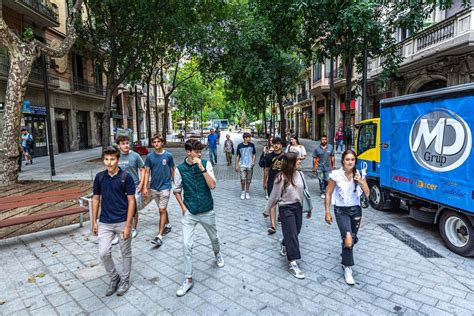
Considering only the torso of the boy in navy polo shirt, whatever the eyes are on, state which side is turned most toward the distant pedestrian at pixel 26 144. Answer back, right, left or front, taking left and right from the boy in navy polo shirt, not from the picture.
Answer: back

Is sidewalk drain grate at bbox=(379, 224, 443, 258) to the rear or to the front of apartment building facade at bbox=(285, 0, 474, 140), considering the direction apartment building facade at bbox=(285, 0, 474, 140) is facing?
to the front

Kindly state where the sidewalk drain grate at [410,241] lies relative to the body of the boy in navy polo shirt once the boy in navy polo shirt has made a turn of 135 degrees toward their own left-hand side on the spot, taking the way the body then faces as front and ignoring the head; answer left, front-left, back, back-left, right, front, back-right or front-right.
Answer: front-right

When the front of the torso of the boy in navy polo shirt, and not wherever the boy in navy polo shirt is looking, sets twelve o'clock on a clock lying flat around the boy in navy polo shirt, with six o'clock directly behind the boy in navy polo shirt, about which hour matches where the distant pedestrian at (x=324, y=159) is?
The distant pedestrian is roughly at 8 o'clock from the boy in navy polo shirt.

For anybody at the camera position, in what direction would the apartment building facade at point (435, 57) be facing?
facing the viewer and to the left of the viewer

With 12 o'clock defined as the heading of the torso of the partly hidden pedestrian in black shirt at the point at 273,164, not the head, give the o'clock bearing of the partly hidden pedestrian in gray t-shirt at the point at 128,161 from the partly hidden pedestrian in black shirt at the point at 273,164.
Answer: the partly hidden pedestrian in gray t-shirt at the point at 128,161 is roughly at 2 o'clock from the partly hidden pedestrian in black shirt at the point at 273,164.

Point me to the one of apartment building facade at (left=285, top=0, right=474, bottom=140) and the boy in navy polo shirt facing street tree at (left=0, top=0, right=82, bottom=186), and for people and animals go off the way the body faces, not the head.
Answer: the apartment building facade

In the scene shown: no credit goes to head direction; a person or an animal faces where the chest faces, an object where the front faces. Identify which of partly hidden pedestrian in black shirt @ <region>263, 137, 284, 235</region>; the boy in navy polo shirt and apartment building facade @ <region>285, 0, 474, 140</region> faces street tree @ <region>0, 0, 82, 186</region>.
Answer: the apartment building facade

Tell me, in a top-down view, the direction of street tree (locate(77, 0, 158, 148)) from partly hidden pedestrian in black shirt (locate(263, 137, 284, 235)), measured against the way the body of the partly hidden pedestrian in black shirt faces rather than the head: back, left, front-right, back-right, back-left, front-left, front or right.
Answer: back-right

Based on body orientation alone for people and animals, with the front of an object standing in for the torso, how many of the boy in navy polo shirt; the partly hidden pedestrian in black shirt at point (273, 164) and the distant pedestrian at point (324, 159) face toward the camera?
3

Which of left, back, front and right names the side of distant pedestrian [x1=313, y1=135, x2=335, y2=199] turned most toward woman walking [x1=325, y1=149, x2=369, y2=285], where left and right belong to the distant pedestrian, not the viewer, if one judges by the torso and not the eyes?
front

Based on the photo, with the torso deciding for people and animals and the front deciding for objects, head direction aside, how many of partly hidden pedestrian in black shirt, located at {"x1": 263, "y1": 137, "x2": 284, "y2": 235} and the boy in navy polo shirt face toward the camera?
2

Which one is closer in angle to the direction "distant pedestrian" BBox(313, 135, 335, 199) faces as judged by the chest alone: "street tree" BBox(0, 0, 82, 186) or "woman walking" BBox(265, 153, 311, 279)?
the woman walking

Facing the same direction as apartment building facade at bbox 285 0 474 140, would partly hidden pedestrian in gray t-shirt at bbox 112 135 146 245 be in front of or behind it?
in front

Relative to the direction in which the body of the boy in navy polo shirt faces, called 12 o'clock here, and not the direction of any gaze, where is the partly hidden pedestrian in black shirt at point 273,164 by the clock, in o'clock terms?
The partly hidden pedestrian in black shirt is roughly at 8 o'clock from the boy in navy polo shirt.
